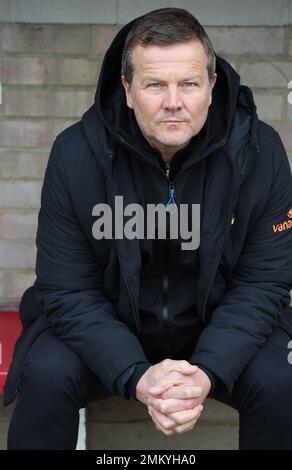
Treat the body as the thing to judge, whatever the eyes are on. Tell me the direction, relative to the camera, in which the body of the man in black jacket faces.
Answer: toward the camera
